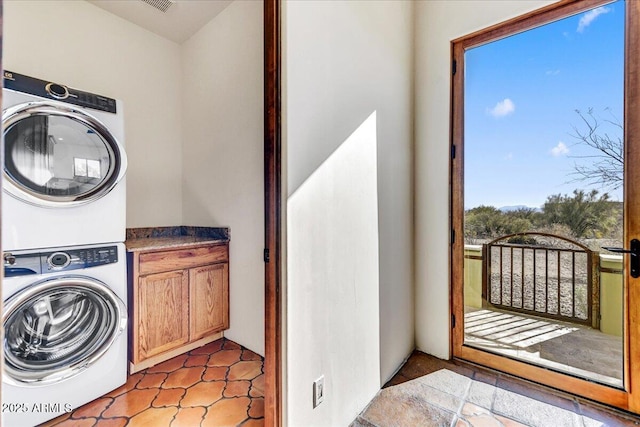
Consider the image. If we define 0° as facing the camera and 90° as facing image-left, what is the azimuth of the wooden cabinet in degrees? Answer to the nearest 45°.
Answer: approximately 315°

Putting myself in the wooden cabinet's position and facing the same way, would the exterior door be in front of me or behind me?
in front
